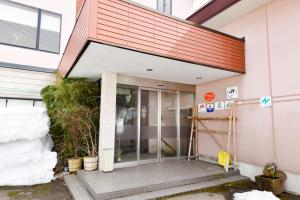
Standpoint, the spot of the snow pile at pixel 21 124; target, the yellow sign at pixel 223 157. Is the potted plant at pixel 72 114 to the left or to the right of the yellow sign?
left

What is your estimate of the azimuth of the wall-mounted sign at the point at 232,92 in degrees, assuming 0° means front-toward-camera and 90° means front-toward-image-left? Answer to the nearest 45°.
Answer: approximately 45°

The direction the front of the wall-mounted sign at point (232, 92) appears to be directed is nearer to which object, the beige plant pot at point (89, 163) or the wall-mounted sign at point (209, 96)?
the beige plant pot

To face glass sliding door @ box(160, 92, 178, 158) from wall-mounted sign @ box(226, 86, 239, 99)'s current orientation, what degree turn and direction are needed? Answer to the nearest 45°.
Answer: approximately 45° to its right

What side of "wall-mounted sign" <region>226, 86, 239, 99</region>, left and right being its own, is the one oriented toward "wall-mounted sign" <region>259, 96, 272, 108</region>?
left

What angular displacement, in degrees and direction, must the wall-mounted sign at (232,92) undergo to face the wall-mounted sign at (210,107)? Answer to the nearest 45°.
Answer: approximately 90° to its right

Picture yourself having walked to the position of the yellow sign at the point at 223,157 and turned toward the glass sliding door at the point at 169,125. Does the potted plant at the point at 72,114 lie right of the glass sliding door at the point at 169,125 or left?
left

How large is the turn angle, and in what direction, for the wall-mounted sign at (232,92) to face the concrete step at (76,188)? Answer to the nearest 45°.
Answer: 0° — it already faces it
